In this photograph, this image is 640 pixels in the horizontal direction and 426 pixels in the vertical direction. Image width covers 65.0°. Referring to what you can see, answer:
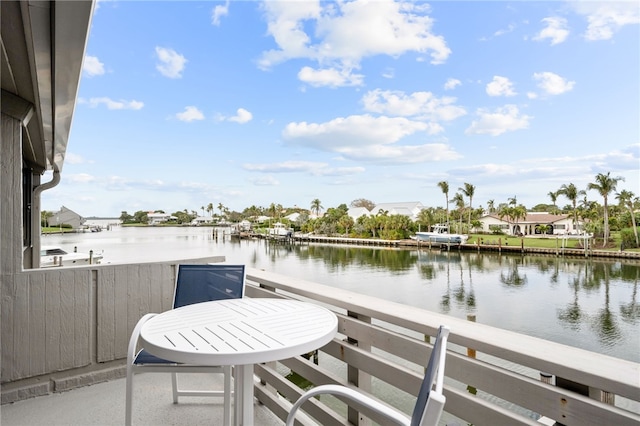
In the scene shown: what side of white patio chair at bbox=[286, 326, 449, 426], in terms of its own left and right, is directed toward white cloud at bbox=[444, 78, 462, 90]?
right

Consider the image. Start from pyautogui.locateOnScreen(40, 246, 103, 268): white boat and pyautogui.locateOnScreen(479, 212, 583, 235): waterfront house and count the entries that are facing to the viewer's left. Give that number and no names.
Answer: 0

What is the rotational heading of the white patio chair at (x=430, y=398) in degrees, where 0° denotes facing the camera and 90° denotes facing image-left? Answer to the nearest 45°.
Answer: approximately 90°

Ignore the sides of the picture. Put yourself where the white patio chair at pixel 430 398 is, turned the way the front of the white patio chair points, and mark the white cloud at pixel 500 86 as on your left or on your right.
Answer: on your right

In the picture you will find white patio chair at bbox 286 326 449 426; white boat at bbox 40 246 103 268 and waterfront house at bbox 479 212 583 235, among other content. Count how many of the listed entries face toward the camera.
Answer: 1

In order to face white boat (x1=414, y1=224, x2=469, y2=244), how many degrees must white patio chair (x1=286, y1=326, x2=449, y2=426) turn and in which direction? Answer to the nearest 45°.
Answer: approximately 90° to its right

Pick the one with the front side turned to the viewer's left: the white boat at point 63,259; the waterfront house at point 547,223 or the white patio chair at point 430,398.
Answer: the white patio chair

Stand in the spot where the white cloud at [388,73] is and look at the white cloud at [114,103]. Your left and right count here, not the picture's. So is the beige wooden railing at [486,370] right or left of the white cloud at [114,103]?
left
